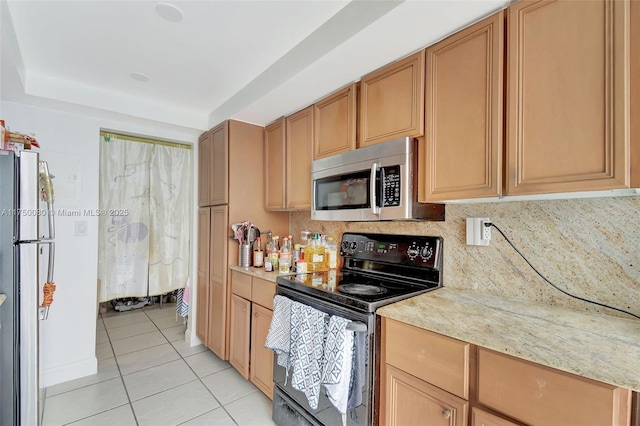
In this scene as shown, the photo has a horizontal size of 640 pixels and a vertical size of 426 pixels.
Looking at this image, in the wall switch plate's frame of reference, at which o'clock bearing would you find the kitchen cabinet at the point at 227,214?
The kitchen cabinet is roughly at 10 o'clock from the wall switch plate.

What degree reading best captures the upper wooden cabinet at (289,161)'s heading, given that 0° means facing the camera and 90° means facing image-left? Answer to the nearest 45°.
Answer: approximately 45°

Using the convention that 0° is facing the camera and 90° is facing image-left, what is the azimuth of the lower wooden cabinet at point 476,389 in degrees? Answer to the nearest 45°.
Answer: approximately 45°

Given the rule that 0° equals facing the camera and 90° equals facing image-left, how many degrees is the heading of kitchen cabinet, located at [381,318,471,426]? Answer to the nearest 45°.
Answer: approximately 45°

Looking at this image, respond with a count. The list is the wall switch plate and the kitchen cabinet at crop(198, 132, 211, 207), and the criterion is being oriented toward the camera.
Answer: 1

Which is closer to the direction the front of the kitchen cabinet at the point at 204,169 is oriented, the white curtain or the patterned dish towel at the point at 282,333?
the white curtain

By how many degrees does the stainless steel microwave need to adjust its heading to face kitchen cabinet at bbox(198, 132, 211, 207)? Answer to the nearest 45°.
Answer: approximately 90° to its right

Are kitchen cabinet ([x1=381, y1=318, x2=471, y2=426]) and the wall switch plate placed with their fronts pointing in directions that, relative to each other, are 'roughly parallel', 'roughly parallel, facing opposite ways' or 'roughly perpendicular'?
roughly perpendicular

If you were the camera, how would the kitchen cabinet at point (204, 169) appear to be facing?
facing to the left of the viewer

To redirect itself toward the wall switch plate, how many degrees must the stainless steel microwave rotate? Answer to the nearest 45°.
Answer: approximately 45° to its right
